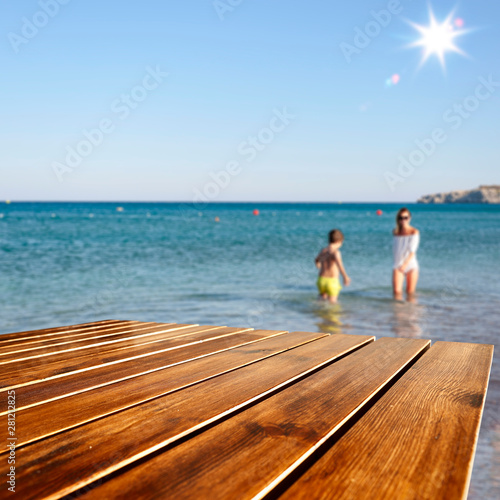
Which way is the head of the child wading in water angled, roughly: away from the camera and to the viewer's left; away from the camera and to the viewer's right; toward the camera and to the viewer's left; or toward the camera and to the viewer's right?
away from the camera and to the viewer's right

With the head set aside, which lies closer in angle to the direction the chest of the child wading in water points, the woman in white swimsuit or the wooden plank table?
the woman in white swimsuit

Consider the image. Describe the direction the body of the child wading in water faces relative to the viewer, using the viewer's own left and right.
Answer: facing away from the viewer and to the right of the viewer

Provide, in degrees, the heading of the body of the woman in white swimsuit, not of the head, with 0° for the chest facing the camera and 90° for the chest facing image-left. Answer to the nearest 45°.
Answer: approximately 0°

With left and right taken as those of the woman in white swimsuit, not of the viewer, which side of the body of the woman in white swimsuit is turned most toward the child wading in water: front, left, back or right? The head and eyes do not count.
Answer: right

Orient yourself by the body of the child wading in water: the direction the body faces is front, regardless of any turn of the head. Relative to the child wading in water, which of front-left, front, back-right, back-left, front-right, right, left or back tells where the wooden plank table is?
back-right

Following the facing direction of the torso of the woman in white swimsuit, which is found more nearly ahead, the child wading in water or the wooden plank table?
the wooden plank table

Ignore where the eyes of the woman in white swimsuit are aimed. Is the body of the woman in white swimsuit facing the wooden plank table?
yes

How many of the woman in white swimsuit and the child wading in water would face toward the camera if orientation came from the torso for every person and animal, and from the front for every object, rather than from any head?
1

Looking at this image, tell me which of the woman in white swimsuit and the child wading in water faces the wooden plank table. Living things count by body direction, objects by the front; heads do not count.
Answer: the woman in white swimsuit
